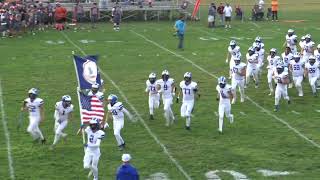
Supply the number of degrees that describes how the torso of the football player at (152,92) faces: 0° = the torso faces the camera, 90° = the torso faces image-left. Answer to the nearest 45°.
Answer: approximately 0°

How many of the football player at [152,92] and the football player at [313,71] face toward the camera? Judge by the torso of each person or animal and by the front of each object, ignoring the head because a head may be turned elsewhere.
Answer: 2

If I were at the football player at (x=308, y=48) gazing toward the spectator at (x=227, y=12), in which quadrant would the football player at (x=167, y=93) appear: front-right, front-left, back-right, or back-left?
back-left

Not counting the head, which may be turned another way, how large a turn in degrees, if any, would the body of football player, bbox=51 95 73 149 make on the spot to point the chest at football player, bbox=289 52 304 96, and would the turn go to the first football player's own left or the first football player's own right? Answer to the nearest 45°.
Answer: approximately 90° to the first football player's own left

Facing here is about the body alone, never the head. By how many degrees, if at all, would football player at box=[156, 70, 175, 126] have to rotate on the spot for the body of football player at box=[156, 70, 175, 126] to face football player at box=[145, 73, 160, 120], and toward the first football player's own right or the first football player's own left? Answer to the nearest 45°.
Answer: approximately 135° to the first football player's own right
